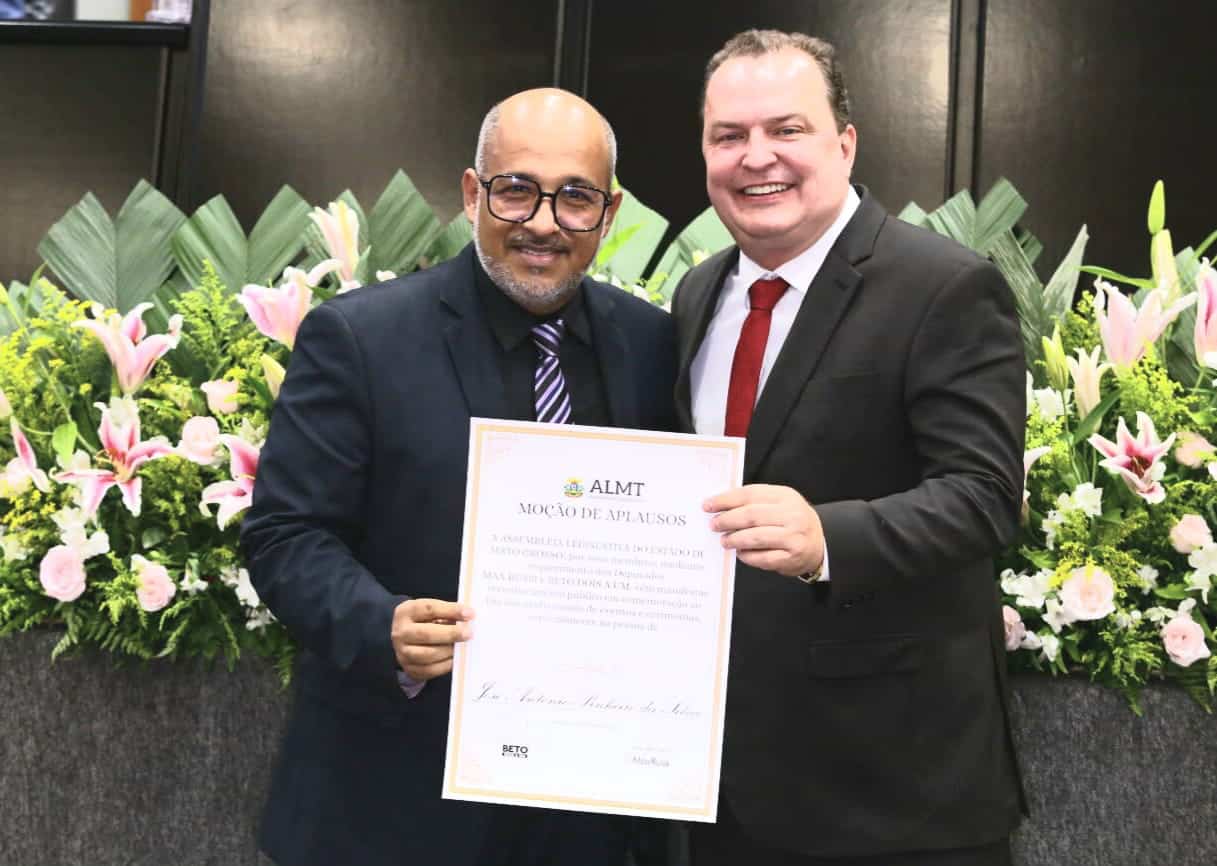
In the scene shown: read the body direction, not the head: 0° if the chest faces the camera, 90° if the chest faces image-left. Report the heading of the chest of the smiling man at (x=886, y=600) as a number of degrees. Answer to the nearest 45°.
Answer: approximately 45°

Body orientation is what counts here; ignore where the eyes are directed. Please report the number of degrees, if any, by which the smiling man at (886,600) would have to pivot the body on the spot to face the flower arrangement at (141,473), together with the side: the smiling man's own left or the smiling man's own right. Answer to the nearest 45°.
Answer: approximately 45° to the smiling man's own right
